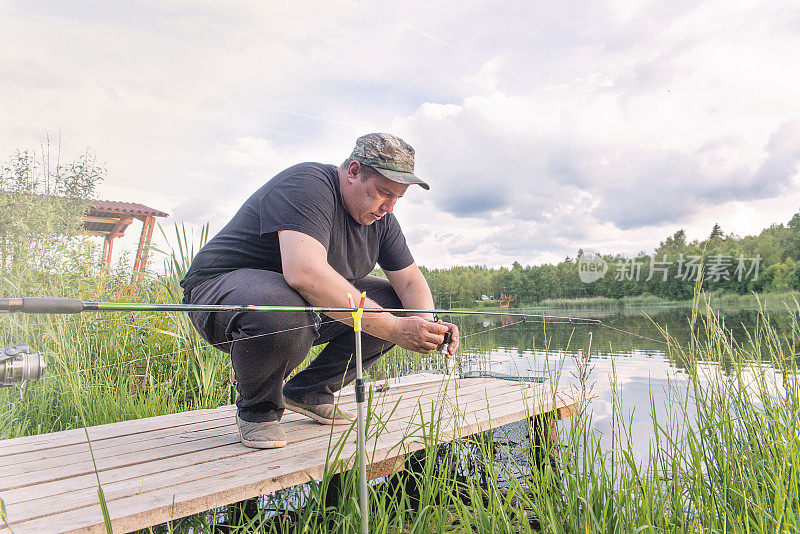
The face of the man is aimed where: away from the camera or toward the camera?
toward the camera

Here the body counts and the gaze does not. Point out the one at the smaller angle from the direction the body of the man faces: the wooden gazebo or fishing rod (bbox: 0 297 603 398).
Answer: the fishing rod

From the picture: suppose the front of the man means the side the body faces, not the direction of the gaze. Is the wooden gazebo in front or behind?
behind

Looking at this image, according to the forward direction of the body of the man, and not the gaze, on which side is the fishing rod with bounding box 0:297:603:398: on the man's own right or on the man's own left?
on the man's own right

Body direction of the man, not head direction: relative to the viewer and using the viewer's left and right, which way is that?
facing the viewer and to the right of the viewer
